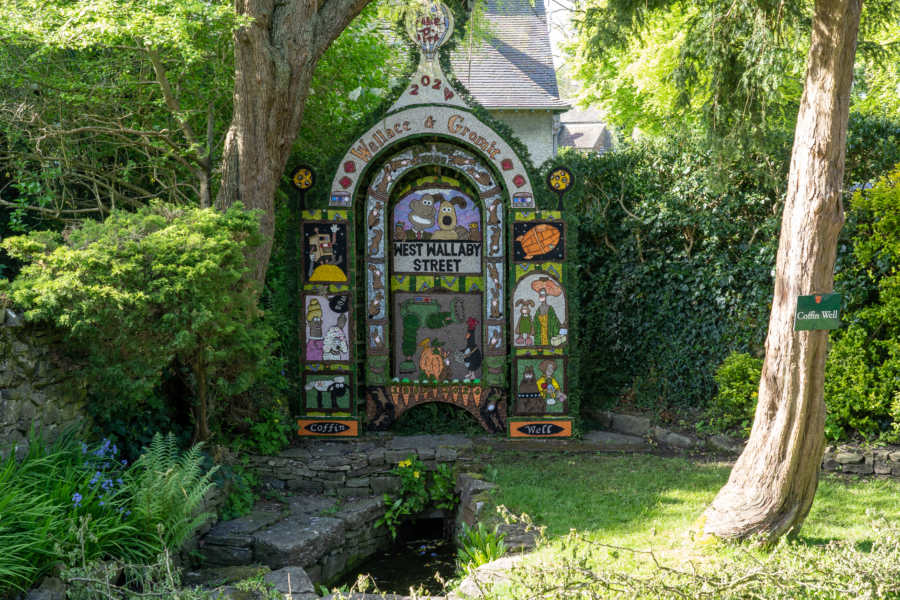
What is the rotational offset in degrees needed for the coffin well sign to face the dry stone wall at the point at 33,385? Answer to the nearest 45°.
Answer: approximately 90° to its right

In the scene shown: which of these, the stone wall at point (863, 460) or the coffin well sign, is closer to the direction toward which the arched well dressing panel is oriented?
the coffin well sign

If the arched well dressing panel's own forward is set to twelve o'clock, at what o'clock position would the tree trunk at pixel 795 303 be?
The tree trunk is roughly at 11 o'clock from the arched well dressing panel.

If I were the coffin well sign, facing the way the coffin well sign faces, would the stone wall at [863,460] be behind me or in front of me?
behind

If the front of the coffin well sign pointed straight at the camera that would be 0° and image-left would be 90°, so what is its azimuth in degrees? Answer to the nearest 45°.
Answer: approximately 0°

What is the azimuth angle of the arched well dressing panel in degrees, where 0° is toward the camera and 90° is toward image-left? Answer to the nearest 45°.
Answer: approximately 0°

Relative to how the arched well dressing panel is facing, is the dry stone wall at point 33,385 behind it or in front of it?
in front

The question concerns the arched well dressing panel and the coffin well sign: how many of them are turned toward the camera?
2

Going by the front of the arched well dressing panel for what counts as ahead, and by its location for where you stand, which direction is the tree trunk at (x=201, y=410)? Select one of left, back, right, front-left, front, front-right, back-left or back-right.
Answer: front-right

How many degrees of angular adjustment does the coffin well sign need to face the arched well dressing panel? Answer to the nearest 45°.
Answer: approximately 135° to its right
